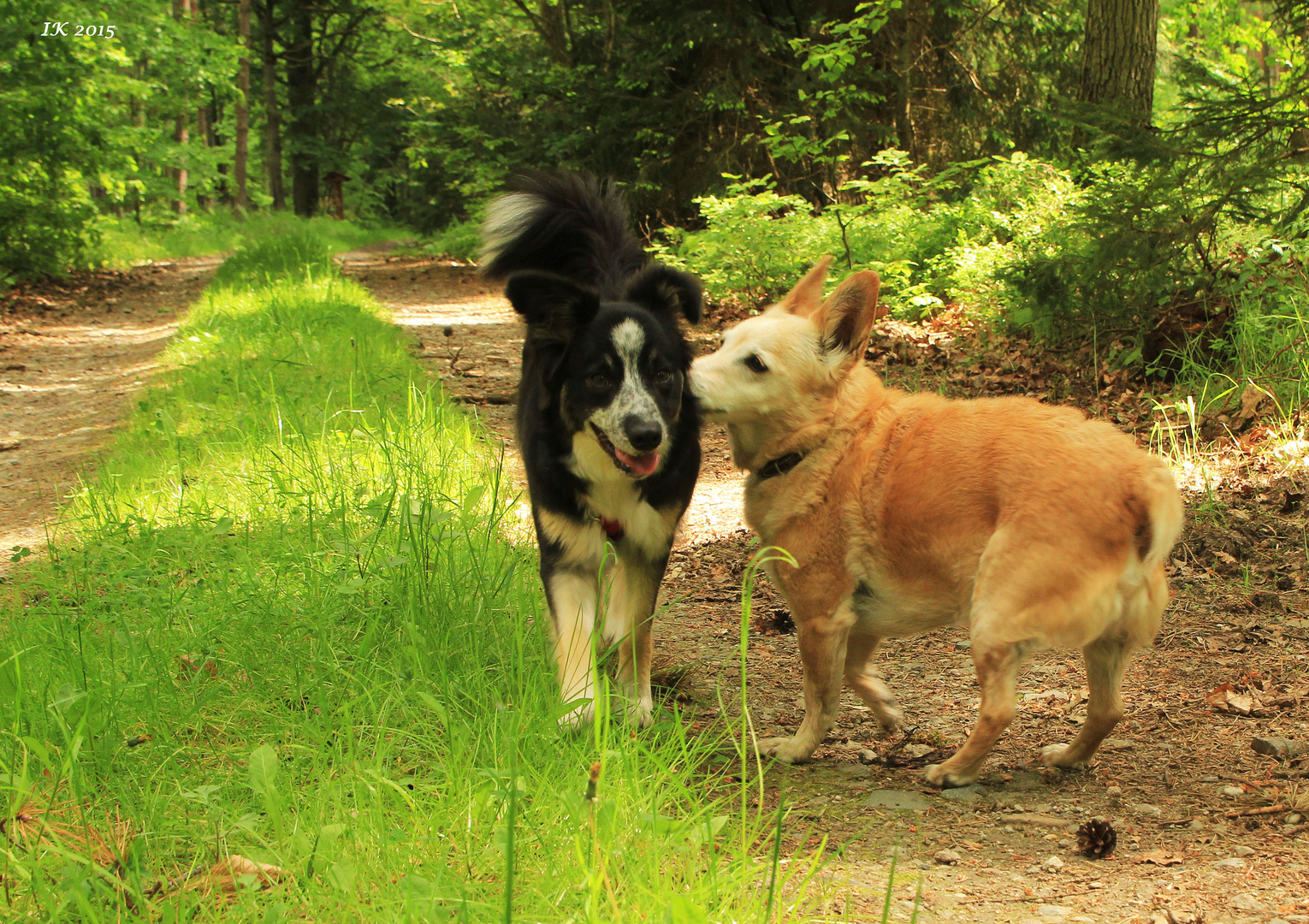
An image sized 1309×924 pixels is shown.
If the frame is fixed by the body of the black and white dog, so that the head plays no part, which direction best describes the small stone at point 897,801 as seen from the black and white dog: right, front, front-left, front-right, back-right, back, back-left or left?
front-left

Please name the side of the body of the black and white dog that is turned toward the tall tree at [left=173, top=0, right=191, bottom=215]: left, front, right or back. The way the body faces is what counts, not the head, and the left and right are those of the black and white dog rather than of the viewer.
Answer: back

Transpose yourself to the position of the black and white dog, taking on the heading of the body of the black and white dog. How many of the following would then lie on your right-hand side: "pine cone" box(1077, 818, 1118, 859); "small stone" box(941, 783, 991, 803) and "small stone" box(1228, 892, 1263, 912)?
0

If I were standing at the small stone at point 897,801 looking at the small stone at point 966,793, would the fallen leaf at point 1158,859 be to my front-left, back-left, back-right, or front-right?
front-right

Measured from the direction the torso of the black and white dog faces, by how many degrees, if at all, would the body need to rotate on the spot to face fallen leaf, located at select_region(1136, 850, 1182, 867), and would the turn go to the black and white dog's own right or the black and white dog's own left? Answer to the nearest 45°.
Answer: approximately 45° to the black and white dog's own left

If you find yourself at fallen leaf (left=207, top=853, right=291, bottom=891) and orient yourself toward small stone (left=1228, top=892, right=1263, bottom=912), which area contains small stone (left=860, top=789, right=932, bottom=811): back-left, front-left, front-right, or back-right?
front-left

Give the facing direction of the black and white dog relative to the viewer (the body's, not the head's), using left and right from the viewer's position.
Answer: facing the viewer

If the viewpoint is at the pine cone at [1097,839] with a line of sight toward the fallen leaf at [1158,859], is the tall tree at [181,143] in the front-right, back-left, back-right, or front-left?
back-left

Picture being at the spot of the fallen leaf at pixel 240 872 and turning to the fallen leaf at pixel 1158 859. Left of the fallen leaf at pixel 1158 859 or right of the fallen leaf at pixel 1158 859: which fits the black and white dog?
left

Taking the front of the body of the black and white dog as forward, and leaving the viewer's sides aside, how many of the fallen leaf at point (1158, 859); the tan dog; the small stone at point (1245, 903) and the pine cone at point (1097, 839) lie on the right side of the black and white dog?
0

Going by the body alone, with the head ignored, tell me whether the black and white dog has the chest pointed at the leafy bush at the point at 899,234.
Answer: no

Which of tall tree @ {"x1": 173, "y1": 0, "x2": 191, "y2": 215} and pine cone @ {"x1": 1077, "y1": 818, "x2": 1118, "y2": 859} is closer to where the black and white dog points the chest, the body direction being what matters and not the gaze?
the pine cone

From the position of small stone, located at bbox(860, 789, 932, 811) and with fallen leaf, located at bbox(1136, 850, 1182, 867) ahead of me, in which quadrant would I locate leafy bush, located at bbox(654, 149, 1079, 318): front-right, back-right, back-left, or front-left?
back-left

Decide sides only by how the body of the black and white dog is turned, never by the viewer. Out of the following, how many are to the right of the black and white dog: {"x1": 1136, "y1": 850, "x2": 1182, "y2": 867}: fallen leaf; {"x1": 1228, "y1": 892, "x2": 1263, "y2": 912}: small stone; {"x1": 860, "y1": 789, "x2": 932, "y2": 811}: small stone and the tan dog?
0

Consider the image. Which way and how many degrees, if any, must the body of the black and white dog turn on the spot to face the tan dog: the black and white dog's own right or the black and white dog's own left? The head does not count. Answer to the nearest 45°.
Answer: approximately 90° to the black and white dog's own left

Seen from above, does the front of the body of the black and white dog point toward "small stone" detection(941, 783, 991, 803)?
no
